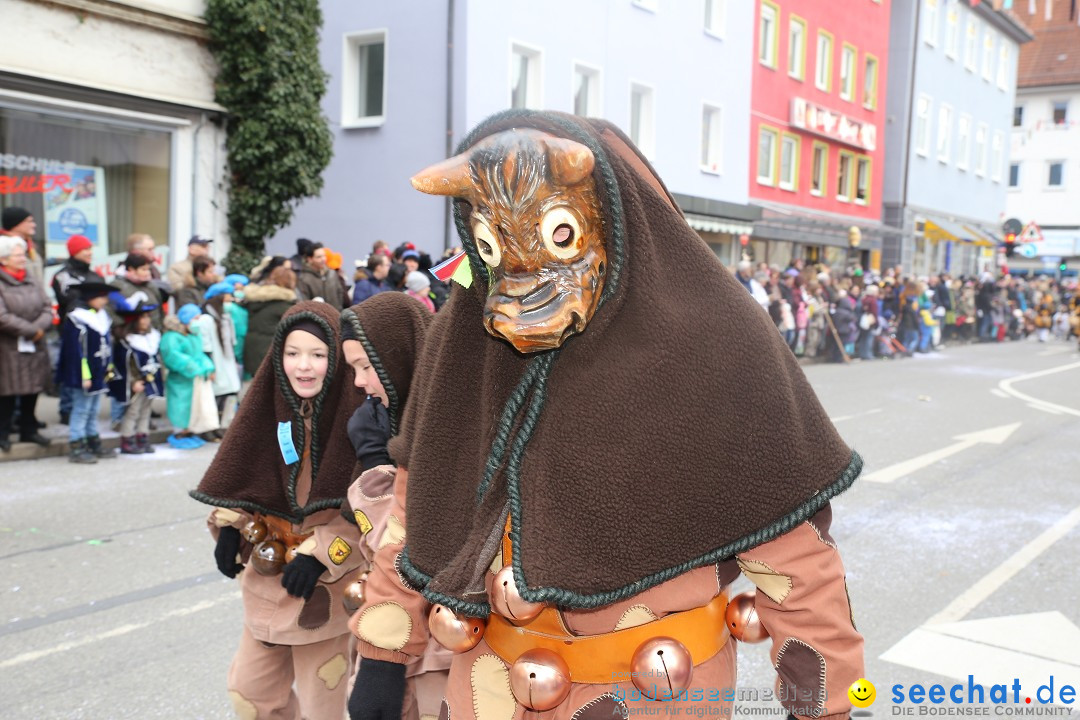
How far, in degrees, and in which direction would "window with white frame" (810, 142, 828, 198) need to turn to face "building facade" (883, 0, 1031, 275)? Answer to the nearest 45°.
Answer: approximately 90° to its left

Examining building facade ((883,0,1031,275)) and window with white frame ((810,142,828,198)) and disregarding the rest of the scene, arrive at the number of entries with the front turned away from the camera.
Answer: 0

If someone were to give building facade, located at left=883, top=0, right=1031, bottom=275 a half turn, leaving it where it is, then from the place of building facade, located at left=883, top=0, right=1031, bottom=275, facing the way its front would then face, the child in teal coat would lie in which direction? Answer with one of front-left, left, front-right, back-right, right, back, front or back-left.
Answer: back-left

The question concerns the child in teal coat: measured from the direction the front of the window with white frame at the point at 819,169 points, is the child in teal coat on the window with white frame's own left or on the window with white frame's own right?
on the window with white frame's own right

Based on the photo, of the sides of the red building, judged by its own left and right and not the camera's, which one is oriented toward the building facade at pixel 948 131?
left

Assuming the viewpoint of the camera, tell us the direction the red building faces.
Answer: facing the viewer and to the right of the viewer

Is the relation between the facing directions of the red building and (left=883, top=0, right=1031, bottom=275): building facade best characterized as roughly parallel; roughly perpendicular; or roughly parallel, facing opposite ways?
roughly parallel

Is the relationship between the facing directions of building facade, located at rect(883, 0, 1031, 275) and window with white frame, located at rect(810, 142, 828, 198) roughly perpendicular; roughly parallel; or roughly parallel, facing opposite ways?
roughly parallel

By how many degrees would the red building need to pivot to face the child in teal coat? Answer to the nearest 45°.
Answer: approximately 45° to its right

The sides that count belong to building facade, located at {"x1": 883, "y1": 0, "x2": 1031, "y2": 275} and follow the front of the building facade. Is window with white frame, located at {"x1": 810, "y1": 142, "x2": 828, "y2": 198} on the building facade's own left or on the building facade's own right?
on the building facade's own right
